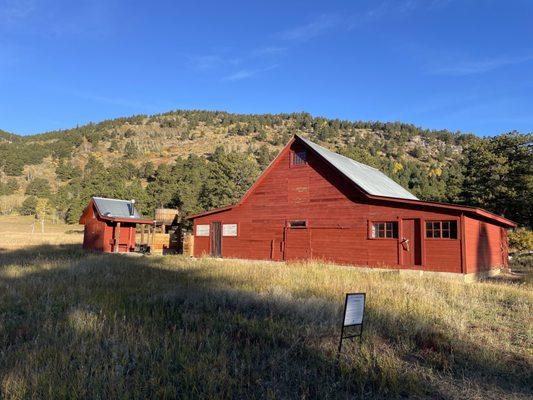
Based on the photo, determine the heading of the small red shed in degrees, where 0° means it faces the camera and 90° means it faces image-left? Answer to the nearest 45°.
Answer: approximately 315°

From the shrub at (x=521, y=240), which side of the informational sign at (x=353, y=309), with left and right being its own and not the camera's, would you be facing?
back

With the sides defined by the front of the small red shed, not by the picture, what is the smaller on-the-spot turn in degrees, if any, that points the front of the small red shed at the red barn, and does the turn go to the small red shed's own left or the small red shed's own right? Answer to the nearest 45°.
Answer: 0° — it already faces it

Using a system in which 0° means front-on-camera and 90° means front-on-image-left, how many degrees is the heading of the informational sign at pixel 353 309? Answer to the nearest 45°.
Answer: approximately 0°

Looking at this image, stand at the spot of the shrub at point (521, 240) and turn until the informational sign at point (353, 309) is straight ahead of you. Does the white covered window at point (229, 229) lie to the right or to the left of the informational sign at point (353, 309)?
right

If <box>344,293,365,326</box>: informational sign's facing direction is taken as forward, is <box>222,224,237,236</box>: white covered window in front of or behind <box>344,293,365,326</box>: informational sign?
behind

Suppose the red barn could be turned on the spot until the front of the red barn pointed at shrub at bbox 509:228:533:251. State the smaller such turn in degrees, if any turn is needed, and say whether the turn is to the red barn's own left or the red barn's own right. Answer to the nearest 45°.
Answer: approximately 180°

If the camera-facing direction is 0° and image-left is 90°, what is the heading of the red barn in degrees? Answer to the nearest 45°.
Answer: approximately 45°

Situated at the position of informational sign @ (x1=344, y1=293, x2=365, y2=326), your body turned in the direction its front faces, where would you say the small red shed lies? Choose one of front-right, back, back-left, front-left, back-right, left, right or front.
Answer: back-right
